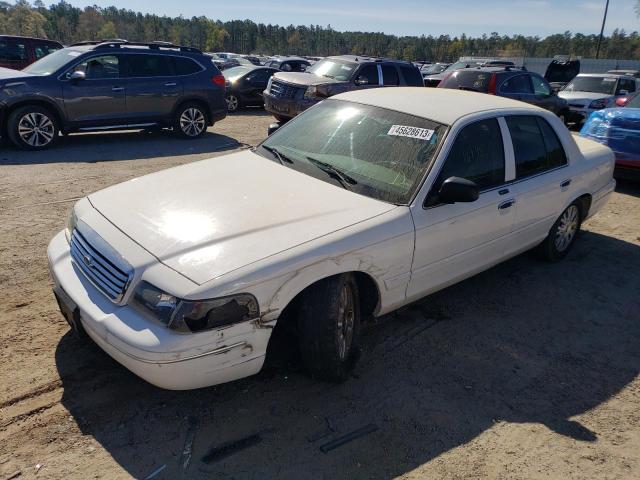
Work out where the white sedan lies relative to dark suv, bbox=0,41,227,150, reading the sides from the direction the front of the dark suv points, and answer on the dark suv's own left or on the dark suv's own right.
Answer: on the dark suv's own left

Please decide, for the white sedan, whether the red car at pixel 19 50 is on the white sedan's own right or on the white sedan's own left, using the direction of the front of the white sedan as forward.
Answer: on the white sedan's own right

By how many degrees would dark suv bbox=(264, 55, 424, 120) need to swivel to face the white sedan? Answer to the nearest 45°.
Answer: approximately 45° to its left

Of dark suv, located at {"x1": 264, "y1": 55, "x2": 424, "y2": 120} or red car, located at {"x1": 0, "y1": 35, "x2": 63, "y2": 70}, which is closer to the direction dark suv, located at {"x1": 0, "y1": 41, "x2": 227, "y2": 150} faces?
the red car

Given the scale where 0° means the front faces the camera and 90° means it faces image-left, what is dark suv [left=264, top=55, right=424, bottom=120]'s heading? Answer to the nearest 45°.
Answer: approximately 45°

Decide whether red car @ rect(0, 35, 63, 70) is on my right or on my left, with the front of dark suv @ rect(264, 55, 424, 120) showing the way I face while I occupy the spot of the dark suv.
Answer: on my right

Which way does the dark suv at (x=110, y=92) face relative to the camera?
to the viewer's left

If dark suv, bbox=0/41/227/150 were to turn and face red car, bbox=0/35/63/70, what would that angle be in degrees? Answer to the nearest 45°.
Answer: approximately 90° to its right

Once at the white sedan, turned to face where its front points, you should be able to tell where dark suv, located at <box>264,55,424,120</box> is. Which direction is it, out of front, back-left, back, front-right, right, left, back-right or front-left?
back-right

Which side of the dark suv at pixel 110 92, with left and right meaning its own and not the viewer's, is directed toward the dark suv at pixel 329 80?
back

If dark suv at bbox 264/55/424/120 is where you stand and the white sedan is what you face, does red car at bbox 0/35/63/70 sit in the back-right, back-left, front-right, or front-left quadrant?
back-right
